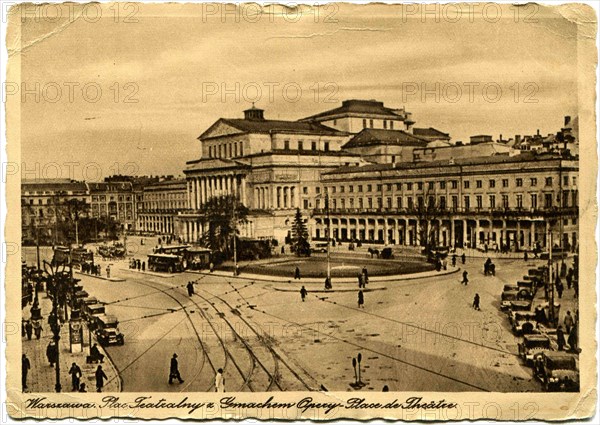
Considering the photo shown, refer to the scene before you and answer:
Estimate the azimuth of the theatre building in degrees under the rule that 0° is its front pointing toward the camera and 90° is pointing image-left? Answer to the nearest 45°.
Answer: approximately 45°

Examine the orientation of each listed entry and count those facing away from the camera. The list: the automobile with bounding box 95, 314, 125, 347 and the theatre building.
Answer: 0

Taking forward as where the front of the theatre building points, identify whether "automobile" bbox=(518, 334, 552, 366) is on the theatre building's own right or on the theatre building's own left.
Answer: on the theatre building's own left

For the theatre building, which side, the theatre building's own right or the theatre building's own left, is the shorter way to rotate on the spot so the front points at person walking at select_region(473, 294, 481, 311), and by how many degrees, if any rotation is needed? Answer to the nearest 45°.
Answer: approximately 45° to the theatre building's own left

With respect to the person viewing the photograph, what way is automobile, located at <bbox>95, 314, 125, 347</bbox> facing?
facing the viewer and to the right of the viewer

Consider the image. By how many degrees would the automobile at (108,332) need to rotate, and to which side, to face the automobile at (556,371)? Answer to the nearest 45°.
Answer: approximately 45° to its left
